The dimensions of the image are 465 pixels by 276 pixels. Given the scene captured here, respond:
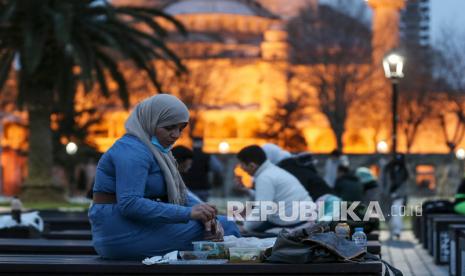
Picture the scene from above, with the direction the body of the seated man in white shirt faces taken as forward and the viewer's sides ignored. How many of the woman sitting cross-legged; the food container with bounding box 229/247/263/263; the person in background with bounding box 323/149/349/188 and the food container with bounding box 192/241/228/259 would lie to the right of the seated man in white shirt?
1

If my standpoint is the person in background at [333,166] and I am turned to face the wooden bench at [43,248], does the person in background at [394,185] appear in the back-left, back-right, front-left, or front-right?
back-left

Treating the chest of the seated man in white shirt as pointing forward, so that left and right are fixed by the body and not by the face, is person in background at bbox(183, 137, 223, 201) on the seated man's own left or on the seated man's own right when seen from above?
on the seated man's own right

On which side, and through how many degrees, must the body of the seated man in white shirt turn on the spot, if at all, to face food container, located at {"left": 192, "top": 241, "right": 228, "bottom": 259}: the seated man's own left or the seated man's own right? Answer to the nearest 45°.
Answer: approximately 90° to the seated man's own left

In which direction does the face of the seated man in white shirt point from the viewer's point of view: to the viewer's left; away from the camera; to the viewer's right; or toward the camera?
to the viewer's left

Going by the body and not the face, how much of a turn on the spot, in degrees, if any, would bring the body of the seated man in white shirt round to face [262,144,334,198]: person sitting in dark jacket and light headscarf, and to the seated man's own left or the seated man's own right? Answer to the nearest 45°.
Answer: approximately 90° to the seated man's own right

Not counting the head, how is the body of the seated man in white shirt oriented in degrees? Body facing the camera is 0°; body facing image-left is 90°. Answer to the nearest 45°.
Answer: approximately 90°

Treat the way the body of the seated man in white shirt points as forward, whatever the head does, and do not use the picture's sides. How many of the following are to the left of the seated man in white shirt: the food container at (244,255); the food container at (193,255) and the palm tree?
2

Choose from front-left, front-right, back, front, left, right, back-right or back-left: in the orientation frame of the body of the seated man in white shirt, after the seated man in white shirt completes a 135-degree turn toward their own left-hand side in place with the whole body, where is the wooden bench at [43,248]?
right

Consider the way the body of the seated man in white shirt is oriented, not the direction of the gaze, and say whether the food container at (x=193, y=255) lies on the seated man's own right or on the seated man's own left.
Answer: on the seated man's own left

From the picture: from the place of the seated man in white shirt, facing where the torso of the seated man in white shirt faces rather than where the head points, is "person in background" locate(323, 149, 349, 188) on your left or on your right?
on your right
